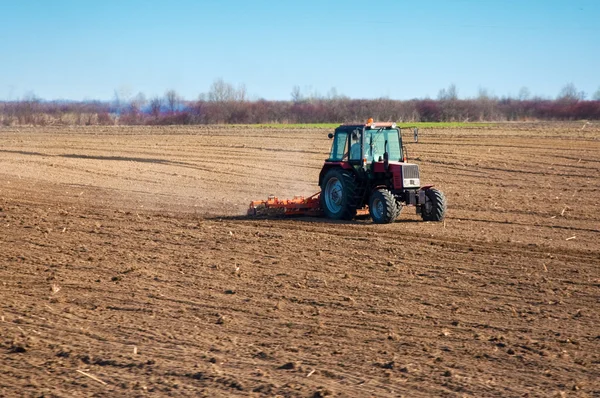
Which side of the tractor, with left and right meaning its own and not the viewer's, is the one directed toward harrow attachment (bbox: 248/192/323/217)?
back

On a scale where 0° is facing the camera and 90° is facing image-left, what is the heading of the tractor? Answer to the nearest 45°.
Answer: approximately 315°
